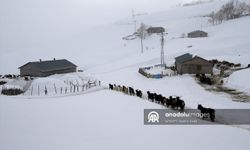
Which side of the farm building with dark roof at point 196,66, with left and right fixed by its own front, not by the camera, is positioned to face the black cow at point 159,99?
front

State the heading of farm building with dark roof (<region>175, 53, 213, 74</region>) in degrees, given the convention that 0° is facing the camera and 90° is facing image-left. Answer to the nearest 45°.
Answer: approximately 0°

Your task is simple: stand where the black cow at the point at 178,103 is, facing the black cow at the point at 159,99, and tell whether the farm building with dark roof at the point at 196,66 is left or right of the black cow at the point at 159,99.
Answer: right

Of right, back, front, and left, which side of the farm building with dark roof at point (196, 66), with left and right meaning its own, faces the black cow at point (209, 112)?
front
